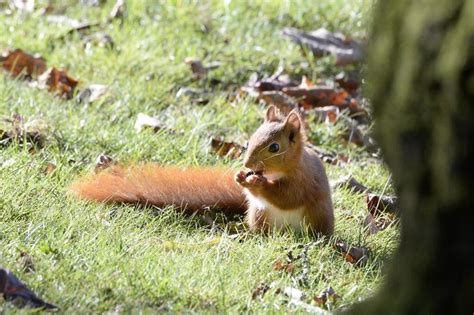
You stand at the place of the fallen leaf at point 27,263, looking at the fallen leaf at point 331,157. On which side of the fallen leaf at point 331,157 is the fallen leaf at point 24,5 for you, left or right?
left

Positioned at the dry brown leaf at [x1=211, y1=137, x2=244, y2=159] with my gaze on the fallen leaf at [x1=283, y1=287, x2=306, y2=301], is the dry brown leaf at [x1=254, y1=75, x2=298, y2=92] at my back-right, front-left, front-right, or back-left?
back-left

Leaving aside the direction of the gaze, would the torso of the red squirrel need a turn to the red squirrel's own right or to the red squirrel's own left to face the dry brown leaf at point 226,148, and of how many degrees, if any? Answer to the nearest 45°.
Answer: approximately 135° to the red squirrel's own right

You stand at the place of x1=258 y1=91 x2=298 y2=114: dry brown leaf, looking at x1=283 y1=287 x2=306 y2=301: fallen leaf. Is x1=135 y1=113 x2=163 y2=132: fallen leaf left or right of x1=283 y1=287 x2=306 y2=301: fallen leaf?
right

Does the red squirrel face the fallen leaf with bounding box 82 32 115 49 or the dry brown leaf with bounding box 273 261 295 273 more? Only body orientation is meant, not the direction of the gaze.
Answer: the dry brown leaf

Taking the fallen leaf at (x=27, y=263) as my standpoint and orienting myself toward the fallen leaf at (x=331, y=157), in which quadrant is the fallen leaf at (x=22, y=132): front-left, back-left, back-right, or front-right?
front-left

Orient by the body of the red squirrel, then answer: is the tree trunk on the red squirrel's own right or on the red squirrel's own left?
on the red squirrel's own left
